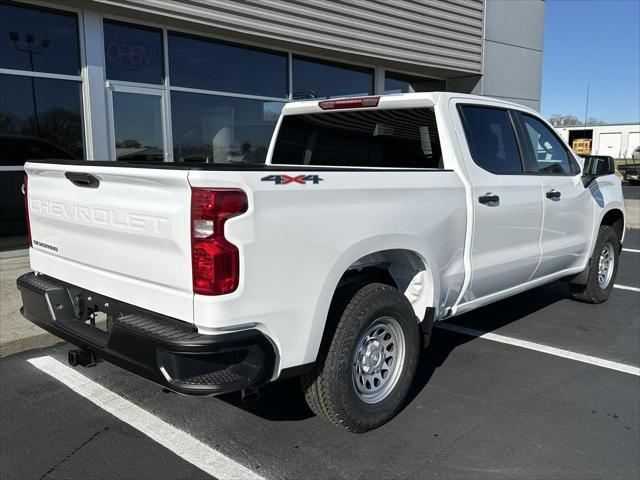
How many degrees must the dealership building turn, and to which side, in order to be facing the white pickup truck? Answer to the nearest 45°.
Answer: approximately 45° to its right

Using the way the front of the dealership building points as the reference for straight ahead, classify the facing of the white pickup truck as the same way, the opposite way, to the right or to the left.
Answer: to the left

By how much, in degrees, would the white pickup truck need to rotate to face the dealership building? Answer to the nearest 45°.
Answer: approximately 45° to its left

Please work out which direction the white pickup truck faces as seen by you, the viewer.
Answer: facing away from the viewer and to the right of the viewer

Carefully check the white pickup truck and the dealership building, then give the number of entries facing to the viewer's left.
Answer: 0

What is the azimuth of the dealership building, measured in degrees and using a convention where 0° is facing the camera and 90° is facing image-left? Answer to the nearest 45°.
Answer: approximately 315°
